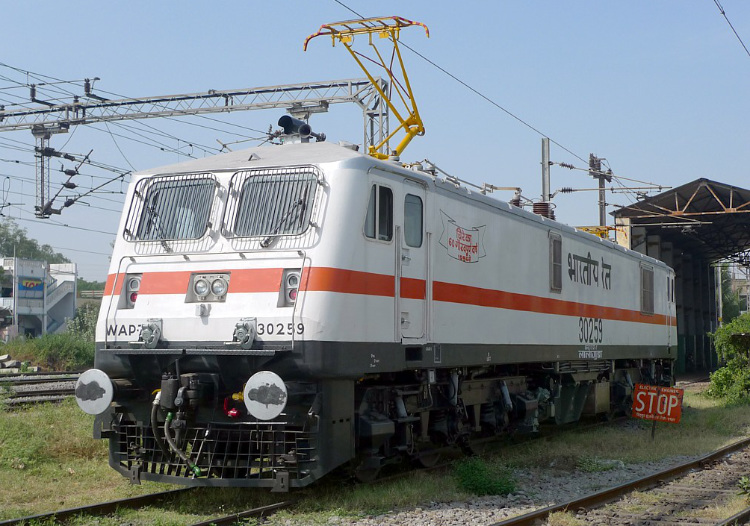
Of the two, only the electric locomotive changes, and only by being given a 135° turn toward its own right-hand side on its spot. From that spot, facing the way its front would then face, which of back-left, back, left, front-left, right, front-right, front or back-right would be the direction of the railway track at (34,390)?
front-left

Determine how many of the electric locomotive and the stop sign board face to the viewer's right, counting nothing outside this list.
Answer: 0

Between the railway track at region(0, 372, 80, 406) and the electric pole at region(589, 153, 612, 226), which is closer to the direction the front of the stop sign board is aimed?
the railway track

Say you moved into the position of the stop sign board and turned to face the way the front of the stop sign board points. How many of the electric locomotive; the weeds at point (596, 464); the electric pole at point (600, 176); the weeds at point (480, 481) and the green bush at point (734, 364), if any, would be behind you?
2

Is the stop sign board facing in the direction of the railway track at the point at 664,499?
yes

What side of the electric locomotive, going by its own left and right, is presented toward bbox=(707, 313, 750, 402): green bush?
back

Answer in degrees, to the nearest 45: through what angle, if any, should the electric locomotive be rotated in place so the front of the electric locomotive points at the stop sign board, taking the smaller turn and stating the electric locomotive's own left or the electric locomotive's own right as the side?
approximately 180°

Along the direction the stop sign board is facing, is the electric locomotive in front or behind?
in front

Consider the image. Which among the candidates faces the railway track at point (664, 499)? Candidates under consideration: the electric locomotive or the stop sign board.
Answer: the stop sign board

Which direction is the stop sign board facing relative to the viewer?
toward the camera

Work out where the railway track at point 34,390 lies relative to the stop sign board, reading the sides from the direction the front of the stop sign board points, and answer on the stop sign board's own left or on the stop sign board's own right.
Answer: on the stop sign board's own right

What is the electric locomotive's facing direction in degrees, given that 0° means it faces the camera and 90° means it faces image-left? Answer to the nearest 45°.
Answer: approximately 45°

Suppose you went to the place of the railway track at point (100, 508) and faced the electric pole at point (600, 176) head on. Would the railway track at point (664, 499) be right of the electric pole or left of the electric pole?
right

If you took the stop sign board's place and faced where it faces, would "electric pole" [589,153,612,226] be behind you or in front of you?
behind

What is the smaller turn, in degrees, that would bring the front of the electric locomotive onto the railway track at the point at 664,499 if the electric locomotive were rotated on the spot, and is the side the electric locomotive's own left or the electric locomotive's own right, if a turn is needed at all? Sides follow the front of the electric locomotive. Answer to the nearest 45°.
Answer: approximately 45° to the electric locomotive's own left
